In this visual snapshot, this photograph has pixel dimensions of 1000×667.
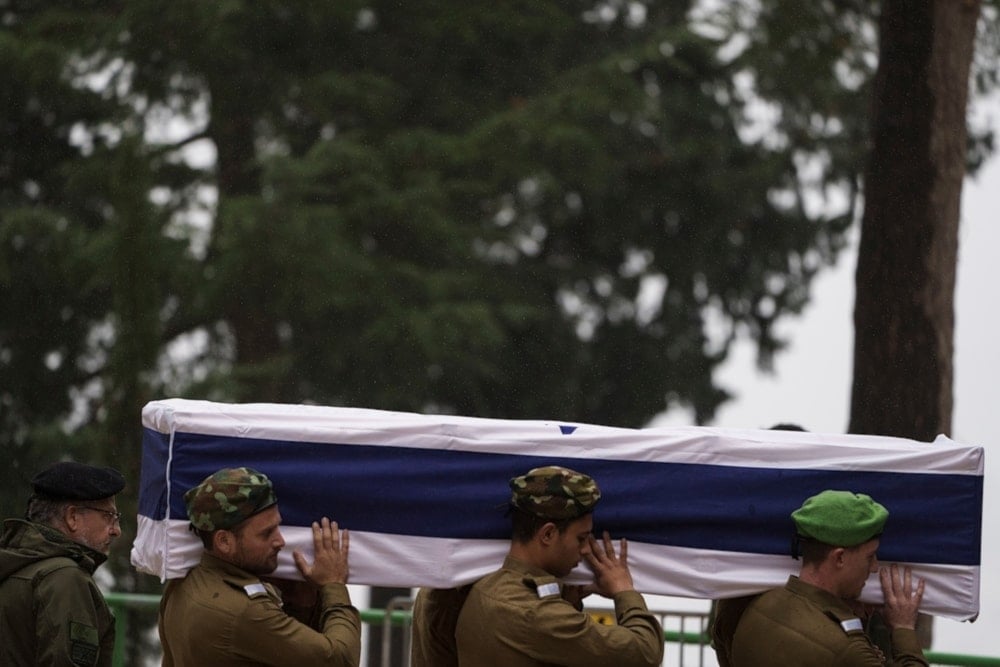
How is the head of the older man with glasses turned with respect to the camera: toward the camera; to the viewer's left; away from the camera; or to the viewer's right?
to the viewer's right

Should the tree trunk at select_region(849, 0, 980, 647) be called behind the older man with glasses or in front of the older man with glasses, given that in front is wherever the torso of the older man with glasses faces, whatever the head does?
in front

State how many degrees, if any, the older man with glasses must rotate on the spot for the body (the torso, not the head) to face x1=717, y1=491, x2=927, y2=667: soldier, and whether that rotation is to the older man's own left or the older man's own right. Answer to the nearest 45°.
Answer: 0° — they already face them

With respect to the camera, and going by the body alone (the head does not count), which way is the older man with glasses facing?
to the viewer's right

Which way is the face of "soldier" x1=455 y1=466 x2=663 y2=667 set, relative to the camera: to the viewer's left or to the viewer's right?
to the viewer's right

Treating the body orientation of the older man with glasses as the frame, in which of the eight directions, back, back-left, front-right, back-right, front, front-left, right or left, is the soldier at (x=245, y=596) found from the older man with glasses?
front-right
